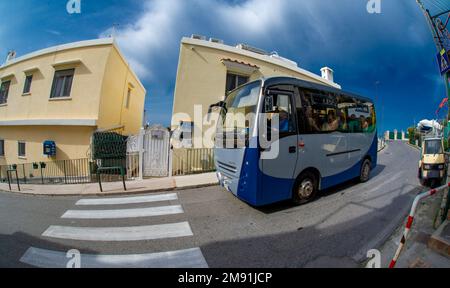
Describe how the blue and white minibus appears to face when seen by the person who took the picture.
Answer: facing the viewer and to the left of the viewer

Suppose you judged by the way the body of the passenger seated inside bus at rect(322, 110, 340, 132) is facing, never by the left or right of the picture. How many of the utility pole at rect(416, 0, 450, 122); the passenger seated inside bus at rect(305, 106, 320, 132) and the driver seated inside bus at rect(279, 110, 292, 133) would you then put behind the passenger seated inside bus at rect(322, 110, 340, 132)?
1

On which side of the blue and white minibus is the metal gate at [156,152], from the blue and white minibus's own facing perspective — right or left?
on its right

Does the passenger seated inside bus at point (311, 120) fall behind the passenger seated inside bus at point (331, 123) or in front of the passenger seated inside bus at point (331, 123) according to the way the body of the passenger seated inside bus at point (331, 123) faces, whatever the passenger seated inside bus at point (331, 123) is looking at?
in front

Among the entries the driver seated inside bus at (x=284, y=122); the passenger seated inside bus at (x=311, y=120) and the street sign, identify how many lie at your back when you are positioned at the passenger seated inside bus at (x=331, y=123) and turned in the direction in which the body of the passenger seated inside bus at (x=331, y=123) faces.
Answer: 1
